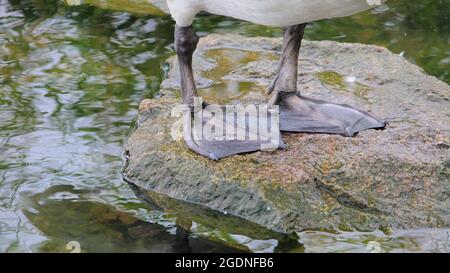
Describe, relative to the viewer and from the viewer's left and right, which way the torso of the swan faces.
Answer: facing to the right of the viewer
